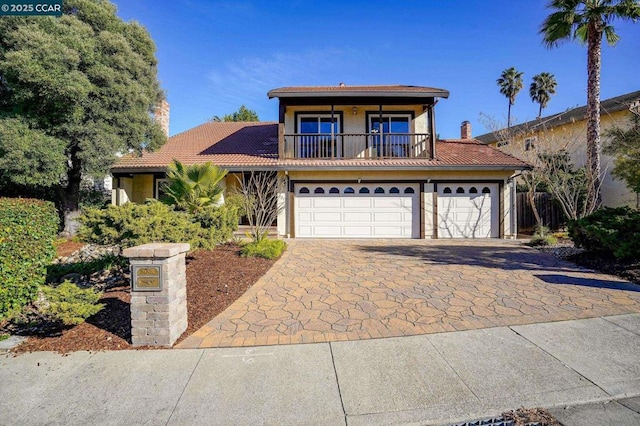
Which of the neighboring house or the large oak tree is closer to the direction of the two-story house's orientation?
the large oak tree

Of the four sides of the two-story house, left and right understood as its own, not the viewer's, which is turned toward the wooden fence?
left

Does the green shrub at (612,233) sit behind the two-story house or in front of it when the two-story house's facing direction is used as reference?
in front

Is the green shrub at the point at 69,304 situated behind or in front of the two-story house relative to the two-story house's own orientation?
in front

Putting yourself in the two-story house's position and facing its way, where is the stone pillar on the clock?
The stone pillar is roughly at 1 o'clock from the two-story house.

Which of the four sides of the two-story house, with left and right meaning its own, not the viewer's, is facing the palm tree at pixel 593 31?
left

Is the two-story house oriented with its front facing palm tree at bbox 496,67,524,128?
no

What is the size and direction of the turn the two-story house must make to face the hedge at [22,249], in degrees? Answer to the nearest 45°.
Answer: approximately 45° to its right

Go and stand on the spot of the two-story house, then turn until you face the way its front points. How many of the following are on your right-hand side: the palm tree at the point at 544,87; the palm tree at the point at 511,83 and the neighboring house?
0

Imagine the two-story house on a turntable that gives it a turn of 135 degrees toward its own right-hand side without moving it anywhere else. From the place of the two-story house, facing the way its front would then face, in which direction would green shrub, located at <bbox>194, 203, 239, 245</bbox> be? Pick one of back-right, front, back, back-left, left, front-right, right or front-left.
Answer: left

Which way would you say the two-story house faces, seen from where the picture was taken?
facing the viewer

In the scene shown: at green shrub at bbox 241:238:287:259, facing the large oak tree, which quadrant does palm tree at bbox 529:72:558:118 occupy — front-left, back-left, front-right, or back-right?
back-right
